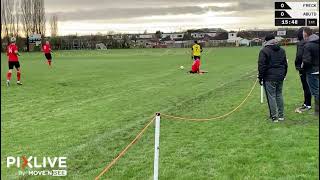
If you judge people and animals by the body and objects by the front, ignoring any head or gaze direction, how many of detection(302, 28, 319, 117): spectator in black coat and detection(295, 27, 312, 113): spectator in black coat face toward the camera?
0

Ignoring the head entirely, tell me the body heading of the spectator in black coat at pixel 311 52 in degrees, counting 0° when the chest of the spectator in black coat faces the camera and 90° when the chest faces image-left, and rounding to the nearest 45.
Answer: approximately 135°

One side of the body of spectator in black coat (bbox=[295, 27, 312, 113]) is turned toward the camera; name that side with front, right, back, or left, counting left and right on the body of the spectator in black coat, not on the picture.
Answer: left

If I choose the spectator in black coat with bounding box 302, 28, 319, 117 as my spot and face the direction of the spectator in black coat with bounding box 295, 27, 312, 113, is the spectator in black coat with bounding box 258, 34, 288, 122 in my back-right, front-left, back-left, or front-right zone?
back-left

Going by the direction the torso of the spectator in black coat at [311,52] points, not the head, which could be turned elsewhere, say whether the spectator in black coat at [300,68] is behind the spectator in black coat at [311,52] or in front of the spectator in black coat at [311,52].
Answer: in front

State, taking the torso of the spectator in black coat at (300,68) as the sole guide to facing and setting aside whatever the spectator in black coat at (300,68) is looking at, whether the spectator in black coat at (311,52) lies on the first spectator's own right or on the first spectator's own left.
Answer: on the first spectator's own left
